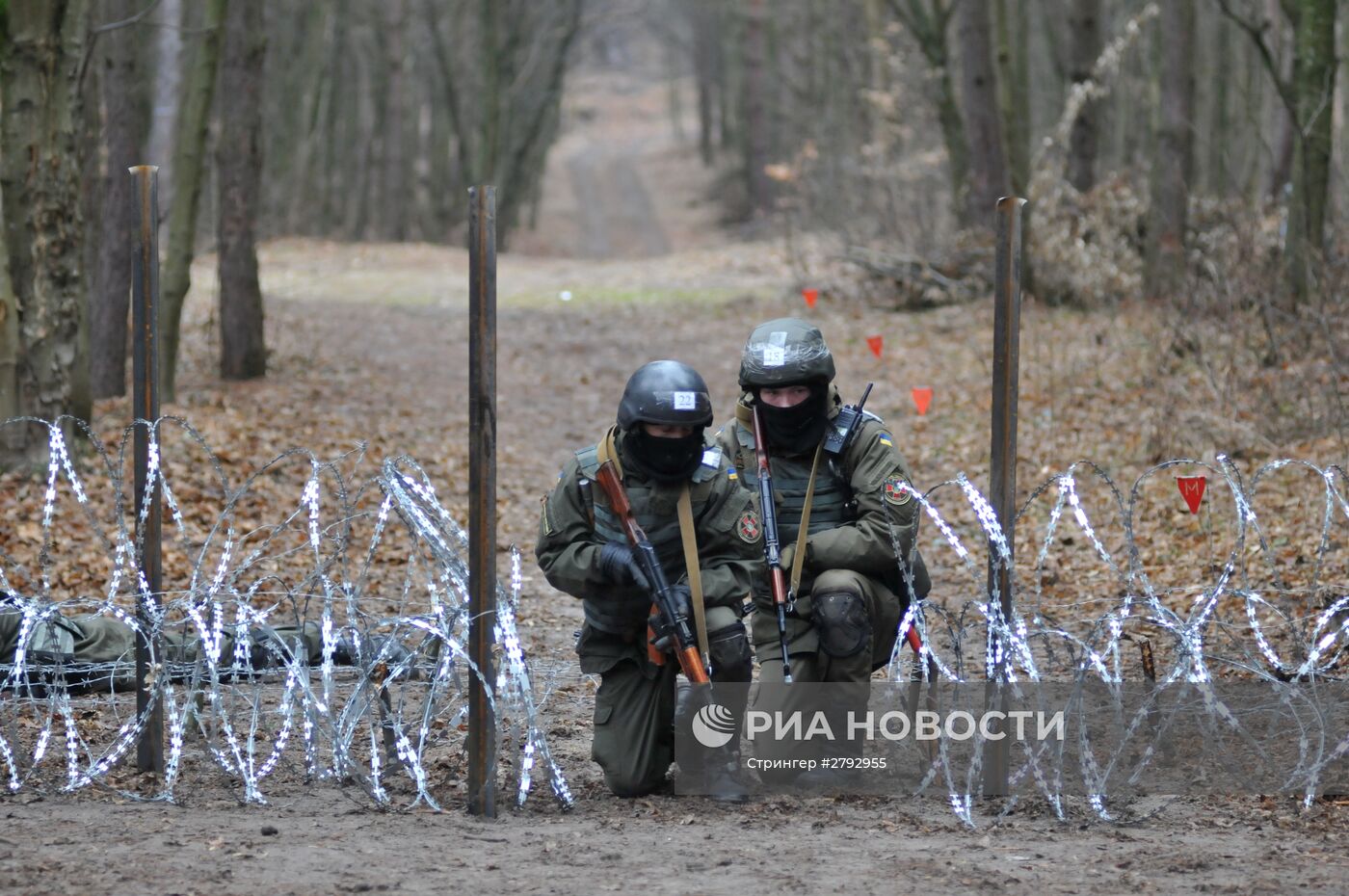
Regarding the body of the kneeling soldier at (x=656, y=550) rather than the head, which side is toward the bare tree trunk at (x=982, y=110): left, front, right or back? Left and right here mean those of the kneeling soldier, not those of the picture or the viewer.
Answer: back

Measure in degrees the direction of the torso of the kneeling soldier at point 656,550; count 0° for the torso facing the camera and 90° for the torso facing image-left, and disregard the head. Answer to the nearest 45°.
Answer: approximately 0°

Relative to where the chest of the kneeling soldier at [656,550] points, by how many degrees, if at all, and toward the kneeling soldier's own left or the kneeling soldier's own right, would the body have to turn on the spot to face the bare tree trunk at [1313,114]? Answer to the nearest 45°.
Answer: approximately 135° to the kneeling soldier's own left

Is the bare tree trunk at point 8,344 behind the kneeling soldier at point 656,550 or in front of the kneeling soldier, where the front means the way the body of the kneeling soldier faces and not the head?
behind

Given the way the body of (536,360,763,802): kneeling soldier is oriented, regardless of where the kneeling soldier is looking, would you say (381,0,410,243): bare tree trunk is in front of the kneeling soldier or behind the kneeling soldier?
behind

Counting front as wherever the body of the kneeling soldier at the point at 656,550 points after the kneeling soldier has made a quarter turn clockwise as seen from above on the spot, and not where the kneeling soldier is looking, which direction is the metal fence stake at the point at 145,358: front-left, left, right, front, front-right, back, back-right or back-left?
front

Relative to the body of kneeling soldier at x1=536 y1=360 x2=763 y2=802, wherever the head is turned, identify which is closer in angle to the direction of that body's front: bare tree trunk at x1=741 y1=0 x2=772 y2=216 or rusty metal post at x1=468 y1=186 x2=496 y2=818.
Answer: the rusty metal post

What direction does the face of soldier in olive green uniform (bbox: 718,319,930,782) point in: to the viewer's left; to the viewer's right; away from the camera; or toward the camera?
toward the camera

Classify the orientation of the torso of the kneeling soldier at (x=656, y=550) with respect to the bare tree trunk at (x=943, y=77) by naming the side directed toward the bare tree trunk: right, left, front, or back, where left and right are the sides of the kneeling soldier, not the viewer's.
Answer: back

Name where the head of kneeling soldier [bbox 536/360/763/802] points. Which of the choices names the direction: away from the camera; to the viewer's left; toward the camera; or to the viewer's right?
toward the camera

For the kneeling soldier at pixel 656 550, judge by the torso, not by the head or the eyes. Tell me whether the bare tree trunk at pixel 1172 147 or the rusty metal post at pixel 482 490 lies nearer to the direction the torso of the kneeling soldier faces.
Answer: the rusty metal post

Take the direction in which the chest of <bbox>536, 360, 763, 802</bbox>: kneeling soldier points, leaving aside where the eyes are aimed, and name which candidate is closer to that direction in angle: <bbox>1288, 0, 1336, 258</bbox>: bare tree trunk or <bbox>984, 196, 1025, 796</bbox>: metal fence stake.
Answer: the metal fence stake

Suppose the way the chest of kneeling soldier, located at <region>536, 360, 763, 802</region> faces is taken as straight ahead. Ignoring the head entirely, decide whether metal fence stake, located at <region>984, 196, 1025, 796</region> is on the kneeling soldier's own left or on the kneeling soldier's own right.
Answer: on the kneeling soldier's own left

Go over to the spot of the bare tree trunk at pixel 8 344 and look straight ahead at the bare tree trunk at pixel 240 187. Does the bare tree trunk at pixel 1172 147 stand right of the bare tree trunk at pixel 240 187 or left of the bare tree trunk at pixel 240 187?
right
